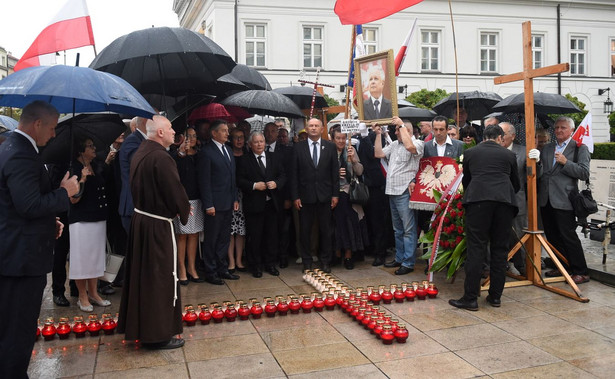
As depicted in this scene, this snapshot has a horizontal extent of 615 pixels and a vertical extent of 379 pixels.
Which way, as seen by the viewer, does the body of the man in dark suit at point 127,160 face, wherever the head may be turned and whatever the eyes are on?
to the viewer's right

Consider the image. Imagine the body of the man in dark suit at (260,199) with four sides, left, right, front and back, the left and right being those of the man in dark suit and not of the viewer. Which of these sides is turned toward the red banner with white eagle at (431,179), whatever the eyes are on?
left

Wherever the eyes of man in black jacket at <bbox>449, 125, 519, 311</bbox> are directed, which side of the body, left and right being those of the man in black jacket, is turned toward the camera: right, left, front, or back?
back

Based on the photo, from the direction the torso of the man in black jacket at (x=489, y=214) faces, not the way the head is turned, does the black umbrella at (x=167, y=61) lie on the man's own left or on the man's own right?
on the man's own left

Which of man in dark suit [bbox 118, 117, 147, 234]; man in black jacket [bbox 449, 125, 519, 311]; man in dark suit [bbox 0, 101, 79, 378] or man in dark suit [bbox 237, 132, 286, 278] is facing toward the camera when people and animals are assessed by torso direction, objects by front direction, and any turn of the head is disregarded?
man in dark suit [bbox 237, 132, 286, 278]

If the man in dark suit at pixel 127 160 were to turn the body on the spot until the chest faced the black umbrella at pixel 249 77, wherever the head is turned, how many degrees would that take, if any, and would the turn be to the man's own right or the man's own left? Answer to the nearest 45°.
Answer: approximately 45° to the man's own left

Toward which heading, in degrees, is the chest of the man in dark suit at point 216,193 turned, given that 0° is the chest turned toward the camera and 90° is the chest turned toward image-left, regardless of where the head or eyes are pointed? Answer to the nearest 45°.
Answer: approximately 315°

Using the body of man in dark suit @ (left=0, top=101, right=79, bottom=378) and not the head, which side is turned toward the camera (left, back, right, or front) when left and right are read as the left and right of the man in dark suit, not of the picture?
right

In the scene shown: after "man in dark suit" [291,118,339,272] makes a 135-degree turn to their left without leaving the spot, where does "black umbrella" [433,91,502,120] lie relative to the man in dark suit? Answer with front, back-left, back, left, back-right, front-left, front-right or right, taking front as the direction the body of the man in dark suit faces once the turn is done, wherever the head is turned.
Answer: front

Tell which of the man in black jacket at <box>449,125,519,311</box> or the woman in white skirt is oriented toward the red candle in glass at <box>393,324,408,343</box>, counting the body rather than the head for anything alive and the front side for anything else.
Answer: the woman in white skirt

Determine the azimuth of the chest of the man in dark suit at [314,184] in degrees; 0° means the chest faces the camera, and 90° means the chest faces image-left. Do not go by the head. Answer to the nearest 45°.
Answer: approximately 0°

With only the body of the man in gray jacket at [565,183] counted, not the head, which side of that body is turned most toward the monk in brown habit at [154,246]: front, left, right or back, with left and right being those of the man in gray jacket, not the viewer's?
front

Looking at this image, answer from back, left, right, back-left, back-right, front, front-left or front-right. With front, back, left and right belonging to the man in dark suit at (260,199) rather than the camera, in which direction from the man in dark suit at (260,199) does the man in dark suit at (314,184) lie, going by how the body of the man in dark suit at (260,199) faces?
left

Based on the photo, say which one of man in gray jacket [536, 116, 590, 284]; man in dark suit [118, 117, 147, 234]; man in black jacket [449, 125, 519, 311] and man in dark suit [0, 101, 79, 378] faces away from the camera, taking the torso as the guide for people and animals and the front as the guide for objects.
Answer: the man in black jacket

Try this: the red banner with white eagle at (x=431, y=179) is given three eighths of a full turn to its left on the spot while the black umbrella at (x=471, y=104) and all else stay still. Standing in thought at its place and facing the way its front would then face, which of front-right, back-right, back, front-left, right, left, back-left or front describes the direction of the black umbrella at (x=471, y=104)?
front-left
